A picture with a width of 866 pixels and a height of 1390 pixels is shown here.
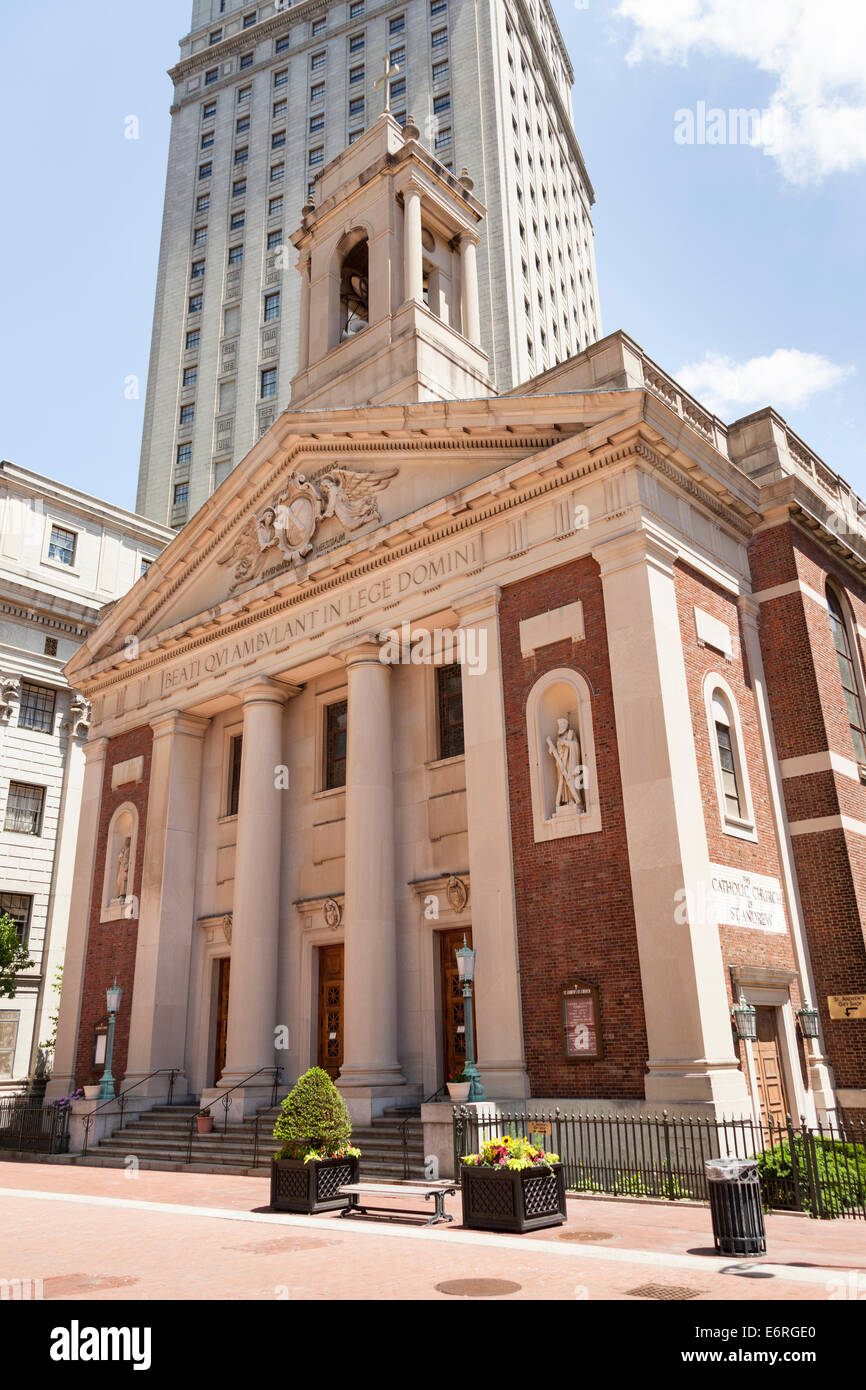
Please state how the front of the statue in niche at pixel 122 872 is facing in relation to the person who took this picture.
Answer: facing the viewer and to the left of the viewer

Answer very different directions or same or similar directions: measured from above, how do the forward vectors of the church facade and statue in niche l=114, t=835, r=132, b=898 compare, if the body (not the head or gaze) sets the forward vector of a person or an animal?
same or similar directions

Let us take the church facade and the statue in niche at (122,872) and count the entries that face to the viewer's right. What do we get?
0

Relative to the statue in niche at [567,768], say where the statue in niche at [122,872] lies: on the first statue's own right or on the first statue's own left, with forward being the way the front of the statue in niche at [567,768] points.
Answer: on the first statue's own right

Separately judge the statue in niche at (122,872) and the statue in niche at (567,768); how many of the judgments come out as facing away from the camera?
0

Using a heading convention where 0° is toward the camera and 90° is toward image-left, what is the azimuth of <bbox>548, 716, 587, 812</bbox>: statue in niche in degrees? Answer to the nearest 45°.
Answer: approximately 45°

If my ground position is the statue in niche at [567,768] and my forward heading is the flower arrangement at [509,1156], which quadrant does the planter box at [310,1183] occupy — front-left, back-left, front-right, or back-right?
front-right

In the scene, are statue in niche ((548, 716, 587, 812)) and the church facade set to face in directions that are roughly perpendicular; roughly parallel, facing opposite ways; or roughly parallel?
roughly parallel

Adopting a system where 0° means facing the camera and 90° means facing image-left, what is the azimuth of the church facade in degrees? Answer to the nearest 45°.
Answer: approximately 45°
